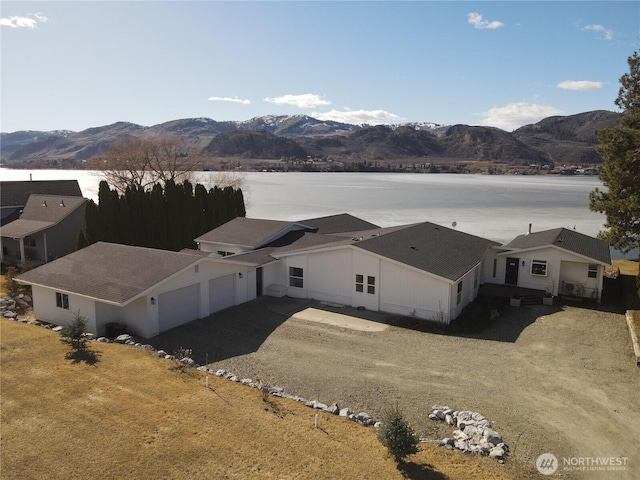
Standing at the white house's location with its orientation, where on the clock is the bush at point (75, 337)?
The bush is roughly at 3 o'clock from the white house.

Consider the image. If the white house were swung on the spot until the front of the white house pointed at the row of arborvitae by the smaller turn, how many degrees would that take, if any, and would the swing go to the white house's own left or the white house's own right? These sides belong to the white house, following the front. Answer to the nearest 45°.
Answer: approximately 180°

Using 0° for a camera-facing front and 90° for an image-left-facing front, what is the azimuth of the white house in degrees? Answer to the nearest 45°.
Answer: approximately 315°

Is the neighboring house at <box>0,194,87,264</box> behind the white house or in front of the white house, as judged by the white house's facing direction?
behind

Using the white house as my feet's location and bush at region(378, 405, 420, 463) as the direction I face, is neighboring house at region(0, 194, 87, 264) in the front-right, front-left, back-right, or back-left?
back-right

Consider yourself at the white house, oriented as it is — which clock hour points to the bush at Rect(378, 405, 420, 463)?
The bush is roughly at 1 o'clock from the white house.
